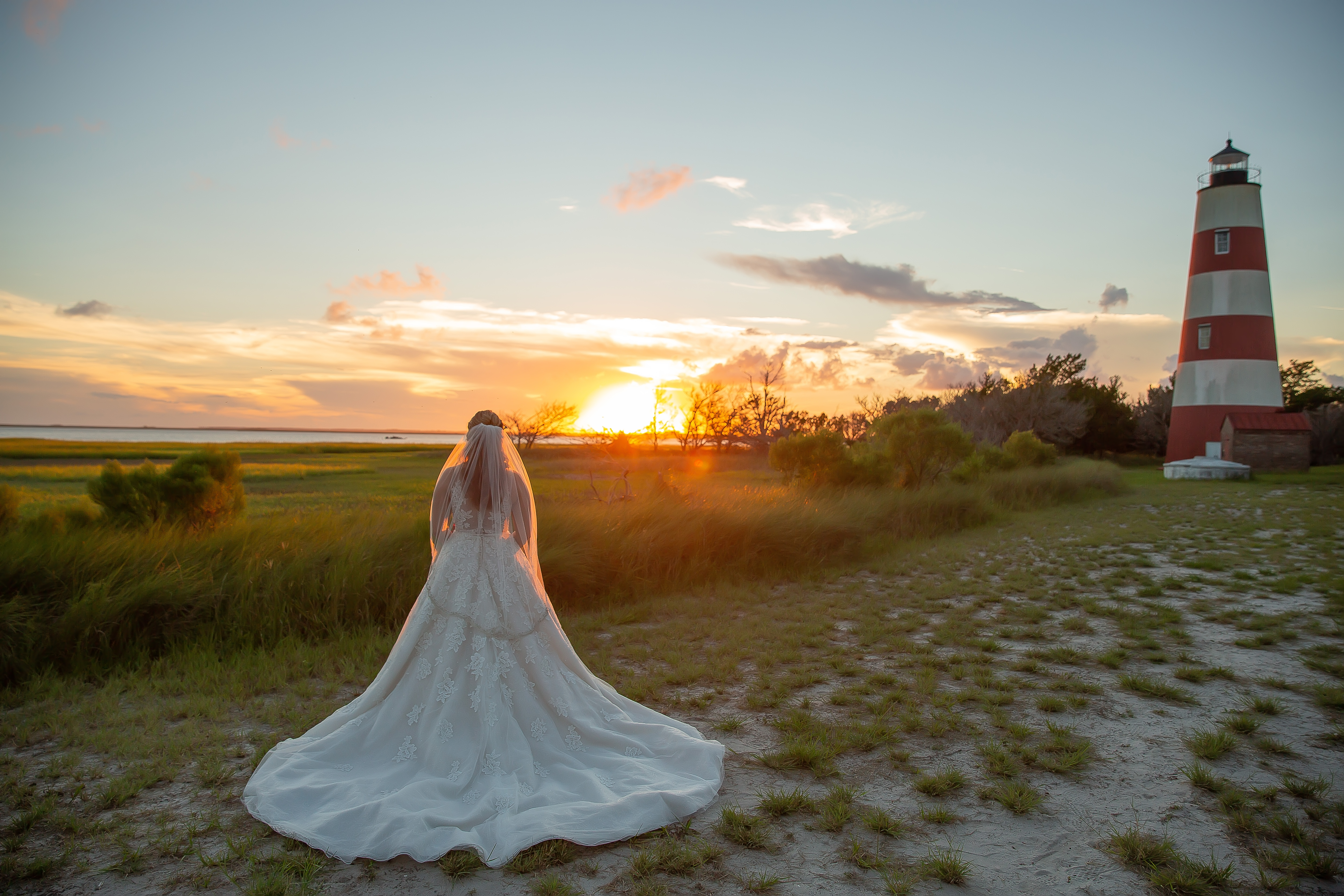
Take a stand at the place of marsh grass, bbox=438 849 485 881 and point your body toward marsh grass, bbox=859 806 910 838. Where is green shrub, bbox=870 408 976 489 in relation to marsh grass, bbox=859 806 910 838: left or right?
left

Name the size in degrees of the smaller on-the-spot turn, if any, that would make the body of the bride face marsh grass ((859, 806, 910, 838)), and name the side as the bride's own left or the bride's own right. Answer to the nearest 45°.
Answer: approximately 135° to the bride's own right

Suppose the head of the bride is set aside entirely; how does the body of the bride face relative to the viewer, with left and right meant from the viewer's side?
facing away from the viewer

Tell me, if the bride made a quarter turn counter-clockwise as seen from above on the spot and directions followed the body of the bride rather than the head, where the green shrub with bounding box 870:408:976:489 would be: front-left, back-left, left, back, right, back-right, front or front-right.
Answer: back-right

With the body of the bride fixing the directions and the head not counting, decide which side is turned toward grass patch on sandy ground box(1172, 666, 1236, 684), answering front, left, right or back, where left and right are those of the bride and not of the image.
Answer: right

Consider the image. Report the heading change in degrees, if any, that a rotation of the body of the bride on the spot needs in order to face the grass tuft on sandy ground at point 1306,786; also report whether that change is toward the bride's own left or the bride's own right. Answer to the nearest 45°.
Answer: approximately 90° to the bride's own right

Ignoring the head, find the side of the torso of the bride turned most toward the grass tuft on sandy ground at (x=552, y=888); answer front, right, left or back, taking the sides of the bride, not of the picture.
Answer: back

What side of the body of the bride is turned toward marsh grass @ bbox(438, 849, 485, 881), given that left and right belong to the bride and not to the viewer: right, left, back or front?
back

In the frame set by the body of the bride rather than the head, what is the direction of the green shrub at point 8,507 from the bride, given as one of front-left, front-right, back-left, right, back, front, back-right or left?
front-left

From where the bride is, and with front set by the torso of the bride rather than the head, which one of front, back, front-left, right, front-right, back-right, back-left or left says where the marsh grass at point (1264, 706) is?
right

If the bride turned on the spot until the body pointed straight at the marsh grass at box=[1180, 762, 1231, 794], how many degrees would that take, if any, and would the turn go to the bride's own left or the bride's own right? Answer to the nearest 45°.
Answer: approximately 90° to the bride's own right

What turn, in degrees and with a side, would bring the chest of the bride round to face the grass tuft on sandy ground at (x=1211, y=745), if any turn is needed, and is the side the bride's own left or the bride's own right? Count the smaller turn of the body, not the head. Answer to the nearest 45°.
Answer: approximately 90° to the bride's own right

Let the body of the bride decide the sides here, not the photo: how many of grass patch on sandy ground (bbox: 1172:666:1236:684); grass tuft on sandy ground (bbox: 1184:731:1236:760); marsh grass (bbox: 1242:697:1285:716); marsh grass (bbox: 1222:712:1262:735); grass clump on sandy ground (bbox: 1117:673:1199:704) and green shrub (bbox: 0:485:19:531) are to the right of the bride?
5

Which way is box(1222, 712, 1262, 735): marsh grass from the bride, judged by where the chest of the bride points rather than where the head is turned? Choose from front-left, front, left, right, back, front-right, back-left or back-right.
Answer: right

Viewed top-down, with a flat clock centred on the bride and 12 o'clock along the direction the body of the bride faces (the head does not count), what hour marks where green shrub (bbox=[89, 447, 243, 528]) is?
The green shrub is roughly at 11 o'clock from the bride.

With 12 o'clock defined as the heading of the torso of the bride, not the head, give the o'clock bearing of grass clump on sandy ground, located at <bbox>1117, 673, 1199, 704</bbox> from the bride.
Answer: The grass clump on sandy ground is roughly at 3 o'clock from the bride.
